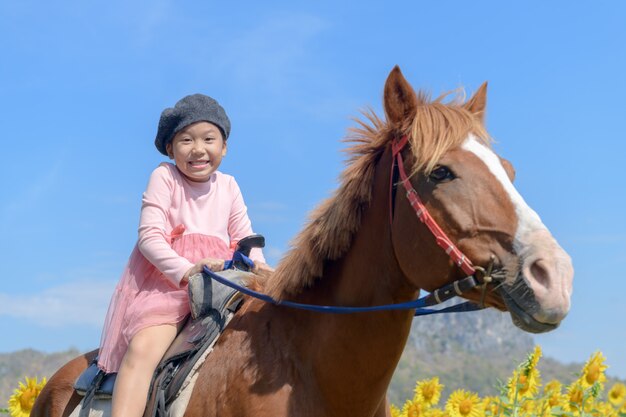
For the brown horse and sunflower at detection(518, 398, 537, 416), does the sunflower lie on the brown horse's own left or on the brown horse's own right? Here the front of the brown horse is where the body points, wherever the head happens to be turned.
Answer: on the brown horse's own left

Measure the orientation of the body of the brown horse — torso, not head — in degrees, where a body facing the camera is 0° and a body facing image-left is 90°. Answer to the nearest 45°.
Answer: approximately 315°

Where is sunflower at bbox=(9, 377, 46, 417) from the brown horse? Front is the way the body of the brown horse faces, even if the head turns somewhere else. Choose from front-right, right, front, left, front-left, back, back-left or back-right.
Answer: back

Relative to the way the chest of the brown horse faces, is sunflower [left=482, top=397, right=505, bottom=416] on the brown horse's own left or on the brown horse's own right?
on the brown horse's own left
